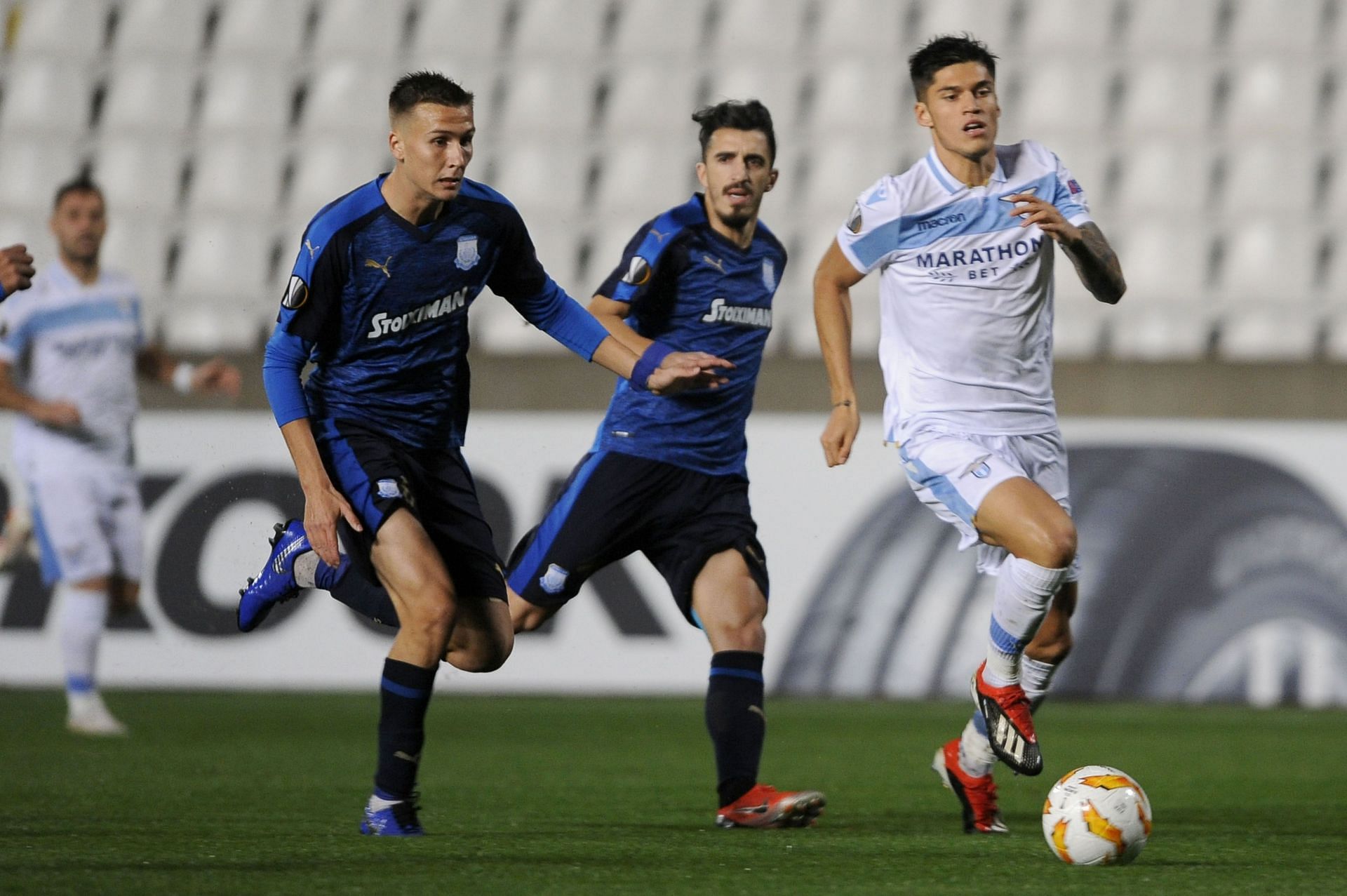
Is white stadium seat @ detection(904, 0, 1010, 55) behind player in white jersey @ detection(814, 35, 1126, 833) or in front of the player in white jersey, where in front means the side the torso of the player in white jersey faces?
behind

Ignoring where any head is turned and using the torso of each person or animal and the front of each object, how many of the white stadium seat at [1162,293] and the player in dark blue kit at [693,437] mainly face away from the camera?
0

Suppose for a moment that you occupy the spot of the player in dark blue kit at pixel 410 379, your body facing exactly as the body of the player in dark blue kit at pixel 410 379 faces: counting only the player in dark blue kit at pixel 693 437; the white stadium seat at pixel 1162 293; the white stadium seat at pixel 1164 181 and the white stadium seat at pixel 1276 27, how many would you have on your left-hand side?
4

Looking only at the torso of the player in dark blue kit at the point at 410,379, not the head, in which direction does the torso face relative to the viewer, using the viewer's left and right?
facing the viewer and to the right of the viewer

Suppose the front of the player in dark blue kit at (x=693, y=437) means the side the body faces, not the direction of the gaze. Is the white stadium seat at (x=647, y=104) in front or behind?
behind

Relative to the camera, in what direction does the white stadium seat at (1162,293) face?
facing the viewer

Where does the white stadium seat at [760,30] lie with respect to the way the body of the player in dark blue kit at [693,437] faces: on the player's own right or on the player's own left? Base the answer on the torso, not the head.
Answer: on the player's own left

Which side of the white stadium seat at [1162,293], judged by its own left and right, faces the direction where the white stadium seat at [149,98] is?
right

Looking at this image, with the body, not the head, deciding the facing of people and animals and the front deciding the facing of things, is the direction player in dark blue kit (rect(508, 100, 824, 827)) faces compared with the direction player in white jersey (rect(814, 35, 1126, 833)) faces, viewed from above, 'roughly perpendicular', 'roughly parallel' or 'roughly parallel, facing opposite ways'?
roughly parallel

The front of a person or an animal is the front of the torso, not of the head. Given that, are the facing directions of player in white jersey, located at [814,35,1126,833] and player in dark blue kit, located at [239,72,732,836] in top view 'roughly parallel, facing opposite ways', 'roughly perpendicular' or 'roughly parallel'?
roughly parallel

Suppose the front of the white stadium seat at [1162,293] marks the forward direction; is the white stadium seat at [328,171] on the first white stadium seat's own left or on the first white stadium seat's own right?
on the first white stadium seat's own right

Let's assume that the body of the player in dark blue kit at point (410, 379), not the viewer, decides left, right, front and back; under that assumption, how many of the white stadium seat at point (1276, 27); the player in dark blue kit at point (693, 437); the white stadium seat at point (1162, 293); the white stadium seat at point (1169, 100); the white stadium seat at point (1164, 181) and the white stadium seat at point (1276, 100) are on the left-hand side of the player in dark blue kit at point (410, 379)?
6

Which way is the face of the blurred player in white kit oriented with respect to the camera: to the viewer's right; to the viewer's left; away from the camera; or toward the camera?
toward the camera

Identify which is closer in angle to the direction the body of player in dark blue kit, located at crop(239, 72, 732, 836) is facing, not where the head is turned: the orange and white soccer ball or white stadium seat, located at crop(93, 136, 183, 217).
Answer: the orange and white soccer ball

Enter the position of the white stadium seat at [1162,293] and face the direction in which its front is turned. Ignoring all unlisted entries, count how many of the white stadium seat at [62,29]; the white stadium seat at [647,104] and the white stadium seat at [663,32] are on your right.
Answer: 3

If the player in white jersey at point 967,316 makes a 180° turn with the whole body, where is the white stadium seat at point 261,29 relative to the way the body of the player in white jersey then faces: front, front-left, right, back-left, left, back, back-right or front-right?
front

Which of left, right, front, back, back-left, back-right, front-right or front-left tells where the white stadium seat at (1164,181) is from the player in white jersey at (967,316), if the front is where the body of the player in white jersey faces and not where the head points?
back-left

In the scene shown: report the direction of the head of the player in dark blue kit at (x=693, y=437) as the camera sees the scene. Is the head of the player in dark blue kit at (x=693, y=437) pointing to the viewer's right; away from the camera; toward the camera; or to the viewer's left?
toward the camera

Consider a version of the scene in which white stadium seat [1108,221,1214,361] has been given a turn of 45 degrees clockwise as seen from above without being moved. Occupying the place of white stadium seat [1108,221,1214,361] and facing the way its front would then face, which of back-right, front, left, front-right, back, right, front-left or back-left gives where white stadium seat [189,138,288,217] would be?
front-right

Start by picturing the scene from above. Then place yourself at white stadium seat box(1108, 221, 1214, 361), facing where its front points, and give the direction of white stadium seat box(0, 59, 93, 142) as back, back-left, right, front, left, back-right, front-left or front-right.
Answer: right
